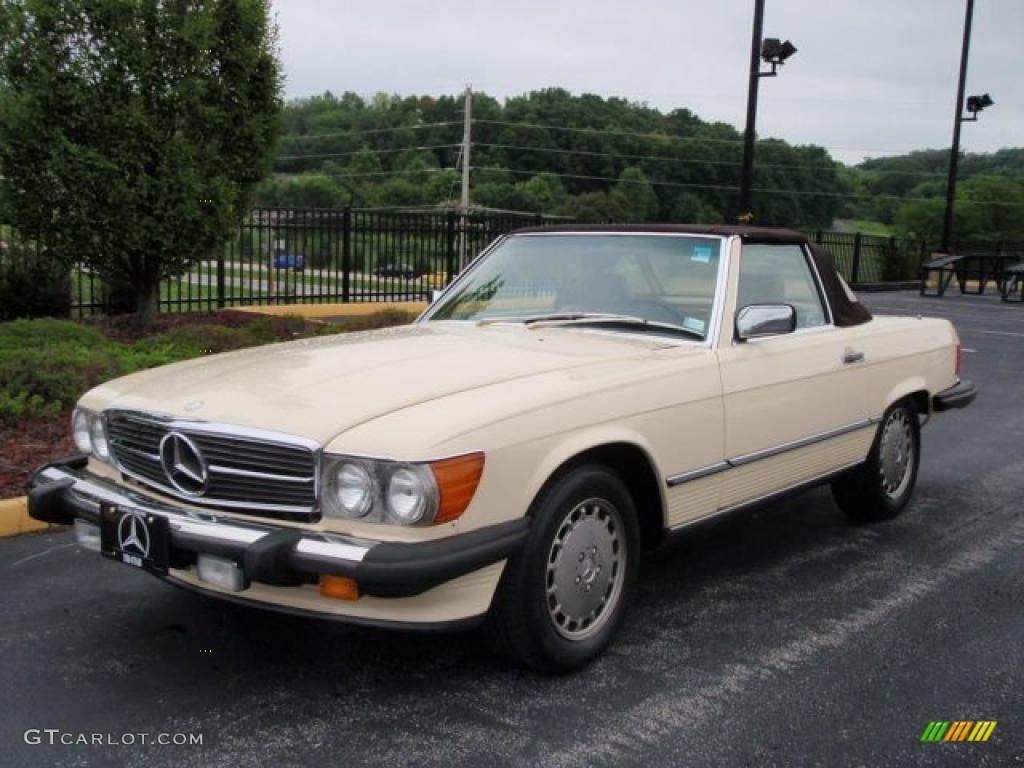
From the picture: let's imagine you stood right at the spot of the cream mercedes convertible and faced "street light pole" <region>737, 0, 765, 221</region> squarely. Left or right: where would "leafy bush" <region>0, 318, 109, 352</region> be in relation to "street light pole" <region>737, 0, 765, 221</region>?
left

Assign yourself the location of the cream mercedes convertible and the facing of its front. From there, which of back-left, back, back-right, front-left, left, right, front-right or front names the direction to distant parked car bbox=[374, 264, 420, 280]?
back-right

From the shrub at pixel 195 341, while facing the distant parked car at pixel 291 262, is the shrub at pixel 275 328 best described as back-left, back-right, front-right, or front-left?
front-right

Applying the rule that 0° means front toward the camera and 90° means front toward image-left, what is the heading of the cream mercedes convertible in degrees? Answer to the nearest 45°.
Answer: approximately 45°

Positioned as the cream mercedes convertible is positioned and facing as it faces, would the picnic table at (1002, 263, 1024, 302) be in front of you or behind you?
behind

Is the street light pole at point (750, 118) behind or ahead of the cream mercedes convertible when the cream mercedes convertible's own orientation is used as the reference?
behind

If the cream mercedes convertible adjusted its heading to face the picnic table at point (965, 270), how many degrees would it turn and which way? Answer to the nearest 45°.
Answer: approximately 180°

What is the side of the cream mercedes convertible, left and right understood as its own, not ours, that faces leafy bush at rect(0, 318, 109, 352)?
right

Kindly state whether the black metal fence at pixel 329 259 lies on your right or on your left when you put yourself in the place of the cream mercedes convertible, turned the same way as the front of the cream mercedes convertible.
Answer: on your right

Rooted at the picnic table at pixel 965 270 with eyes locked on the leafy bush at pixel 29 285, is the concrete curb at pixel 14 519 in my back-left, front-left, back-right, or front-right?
front-left

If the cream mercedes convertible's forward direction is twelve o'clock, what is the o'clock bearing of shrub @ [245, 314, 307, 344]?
The shrub is roughly at 4 o'clock from the cream mercedes convertible.

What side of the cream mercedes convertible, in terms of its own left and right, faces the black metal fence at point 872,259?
back

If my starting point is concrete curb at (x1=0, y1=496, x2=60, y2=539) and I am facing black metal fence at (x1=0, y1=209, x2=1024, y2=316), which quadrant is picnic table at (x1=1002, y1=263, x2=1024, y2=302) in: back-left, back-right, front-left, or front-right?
front-right
